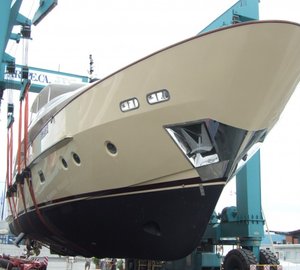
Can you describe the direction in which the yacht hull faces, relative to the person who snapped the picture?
facing the viewer and to the right of the viewer
